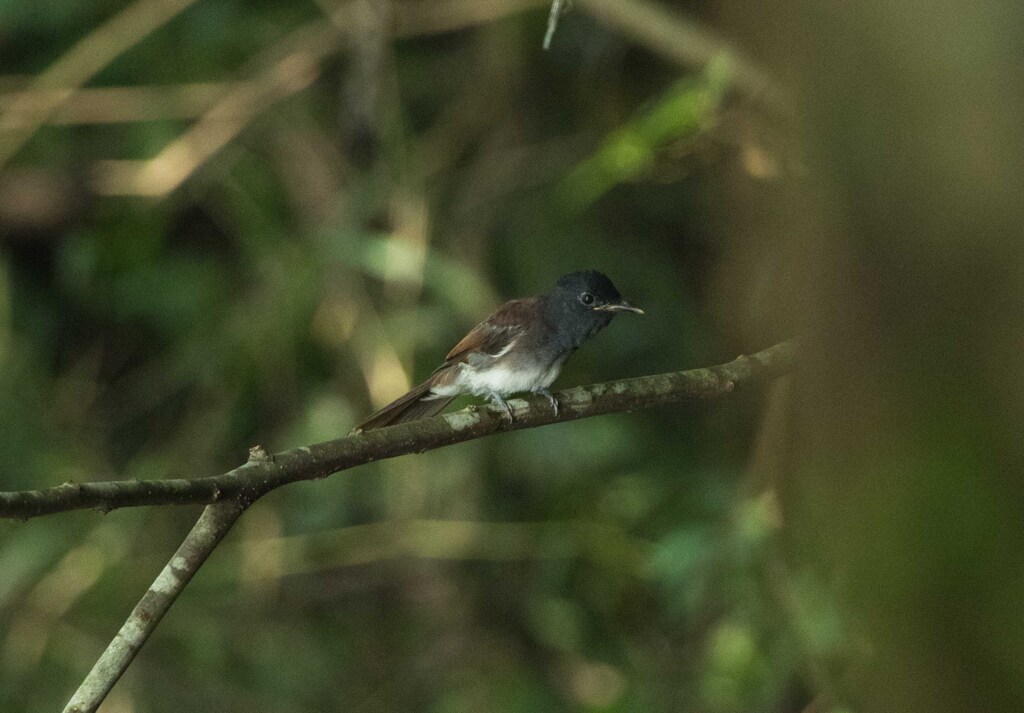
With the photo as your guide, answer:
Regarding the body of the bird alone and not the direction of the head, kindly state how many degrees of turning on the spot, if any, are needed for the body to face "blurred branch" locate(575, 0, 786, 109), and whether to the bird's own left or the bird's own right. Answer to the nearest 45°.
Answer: approximately 45° to the bird's own left

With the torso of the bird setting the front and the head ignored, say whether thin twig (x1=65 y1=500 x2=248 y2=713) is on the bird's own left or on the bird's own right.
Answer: on the bird's own right

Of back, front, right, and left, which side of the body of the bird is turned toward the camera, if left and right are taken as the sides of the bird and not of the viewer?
right

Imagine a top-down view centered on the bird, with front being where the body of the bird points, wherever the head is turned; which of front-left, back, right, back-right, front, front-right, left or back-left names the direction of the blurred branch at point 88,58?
back-left
